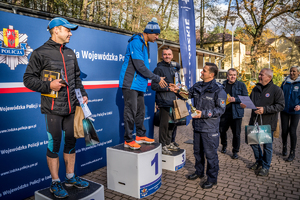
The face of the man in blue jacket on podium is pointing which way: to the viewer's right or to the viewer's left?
to the viewer's right

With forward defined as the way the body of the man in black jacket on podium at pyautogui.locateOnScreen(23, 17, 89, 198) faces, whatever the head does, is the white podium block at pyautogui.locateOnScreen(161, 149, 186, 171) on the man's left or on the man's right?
on the man's left

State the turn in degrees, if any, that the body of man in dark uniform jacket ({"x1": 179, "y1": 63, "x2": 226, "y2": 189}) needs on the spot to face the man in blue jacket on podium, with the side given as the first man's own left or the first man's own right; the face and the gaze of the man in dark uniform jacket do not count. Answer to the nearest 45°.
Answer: approximately 45° to the first man's own right

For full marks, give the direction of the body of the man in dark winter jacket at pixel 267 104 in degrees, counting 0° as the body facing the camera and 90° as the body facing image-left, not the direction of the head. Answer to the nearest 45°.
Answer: approximately 45°

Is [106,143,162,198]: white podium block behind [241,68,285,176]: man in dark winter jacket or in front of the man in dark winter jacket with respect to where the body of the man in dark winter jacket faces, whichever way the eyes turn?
in front

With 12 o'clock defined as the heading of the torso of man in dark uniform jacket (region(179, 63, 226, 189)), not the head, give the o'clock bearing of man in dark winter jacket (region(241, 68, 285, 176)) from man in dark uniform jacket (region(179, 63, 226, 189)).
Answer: man in dark winter jacket (region(241, 68, 285, 176)) is roughly at 6 o'clock from man in dark uniform jacket (region(179, 63, 226, 189)).

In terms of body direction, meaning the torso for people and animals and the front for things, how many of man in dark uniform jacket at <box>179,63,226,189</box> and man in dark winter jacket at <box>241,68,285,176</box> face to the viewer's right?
0

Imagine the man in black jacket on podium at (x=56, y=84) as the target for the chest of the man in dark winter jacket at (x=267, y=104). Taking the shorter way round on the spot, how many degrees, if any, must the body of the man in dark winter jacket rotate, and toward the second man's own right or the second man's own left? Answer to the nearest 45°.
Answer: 0° — they already face them

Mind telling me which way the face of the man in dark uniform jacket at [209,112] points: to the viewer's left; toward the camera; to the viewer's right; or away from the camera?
to the viewer's left

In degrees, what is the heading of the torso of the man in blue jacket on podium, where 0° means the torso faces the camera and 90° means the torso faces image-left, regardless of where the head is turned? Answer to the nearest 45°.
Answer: approximately 270°

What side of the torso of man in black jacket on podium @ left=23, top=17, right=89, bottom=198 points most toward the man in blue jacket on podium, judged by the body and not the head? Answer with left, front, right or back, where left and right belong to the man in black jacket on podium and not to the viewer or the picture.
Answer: left
